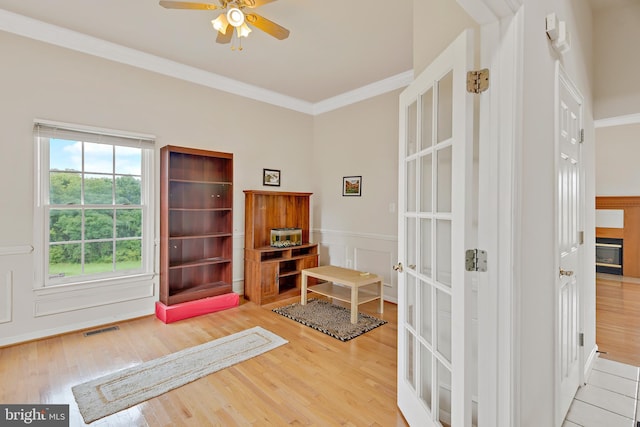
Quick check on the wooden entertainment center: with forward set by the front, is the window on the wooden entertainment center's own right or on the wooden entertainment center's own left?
on the wooden entertainment center's own right

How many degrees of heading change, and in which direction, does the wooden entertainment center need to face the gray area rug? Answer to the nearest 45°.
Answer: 0° — it already faces it

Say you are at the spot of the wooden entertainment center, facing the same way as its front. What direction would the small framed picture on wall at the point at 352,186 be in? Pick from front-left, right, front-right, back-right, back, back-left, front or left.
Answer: front-left

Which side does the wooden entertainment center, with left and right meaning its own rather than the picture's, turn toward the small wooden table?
front

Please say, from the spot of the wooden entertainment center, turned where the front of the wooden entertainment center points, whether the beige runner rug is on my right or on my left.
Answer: on my right

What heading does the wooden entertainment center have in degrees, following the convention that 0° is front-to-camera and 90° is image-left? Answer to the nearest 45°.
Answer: approximately 315°

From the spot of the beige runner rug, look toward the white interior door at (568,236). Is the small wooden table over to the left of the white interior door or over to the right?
left

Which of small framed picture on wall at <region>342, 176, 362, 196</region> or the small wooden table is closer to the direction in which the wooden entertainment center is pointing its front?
the small wooden table
